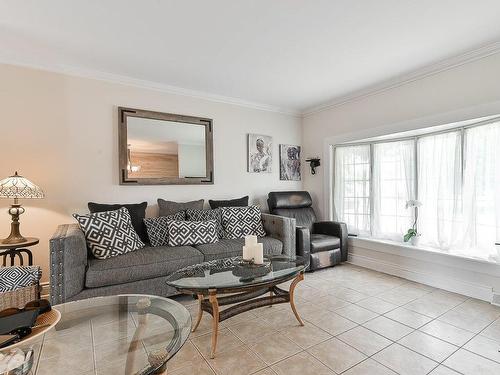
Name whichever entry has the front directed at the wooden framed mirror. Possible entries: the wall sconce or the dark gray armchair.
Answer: the wall sconce

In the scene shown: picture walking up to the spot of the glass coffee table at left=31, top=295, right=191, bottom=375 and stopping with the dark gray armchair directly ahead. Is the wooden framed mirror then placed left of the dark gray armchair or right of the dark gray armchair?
left

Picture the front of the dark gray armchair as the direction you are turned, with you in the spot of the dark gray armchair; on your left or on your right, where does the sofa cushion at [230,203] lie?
on your right

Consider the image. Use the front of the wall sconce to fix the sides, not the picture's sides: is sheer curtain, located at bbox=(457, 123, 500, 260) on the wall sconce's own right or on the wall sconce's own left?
on the wall sconce's own left

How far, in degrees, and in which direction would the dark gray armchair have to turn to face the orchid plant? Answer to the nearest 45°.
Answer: approximately 45° to its left

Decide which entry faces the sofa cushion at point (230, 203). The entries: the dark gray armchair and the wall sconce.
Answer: the wall sconce

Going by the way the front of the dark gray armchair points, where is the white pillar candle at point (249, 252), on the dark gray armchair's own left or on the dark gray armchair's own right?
on the dark gray armchair's own right

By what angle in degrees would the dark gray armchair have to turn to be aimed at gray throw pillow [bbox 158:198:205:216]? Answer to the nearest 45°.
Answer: approximately 90° to its right

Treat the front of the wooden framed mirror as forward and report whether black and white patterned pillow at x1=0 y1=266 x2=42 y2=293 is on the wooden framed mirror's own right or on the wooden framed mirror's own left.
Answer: on the wooden framed mirror's own right

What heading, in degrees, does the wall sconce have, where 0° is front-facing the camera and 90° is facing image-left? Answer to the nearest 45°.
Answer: approximately 45°

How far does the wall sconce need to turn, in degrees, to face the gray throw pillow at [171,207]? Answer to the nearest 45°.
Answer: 0° — it already faces it

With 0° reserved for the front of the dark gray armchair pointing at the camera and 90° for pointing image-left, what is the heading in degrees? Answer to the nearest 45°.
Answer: approximately 315°

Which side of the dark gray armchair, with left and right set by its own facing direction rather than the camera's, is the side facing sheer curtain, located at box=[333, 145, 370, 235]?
left

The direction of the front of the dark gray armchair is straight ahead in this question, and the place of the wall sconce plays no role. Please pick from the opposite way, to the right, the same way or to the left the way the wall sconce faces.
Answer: to the right
